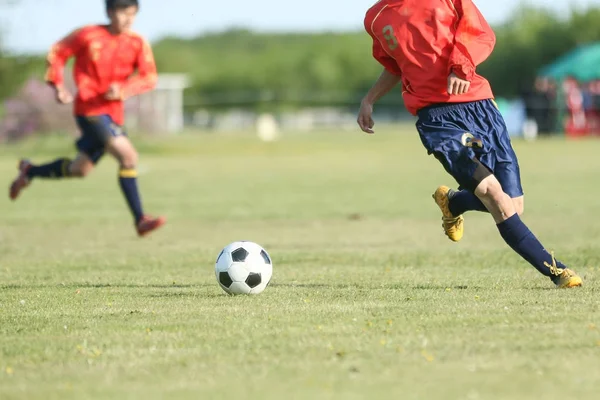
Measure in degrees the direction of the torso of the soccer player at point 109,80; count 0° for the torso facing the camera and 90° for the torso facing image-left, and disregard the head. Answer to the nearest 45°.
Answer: approximately 315°

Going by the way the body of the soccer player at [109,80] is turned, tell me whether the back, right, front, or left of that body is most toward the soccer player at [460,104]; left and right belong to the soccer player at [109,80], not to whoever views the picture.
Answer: front

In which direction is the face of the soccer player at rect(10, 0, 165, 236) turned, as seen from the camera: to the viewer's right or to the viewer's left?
to the viewer's right
